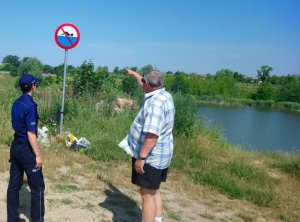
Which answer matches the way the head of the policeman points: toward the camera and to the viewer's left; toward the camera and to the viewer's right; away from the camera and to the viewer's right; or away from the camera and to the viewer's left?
away from the camera and to the viewer's right

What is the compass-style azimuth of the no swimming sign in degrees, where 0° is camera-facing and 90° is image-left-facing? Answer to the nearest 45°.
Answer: approximately 0°

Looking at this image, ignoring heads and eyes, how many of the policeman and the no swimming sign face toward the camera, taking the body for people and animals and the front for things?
1

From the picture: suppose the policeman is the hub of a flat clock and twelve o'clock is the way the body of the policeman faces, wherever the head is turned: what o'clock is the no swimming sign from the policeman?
The no swimming sign is roughly at 11 o'clock from the policeman.

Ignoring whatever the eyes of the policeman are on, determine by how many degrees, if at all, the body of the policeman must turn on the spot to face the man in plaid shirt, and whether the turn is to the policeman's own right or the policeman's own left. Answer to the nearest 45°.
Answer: approximately 45° to the policeman's own right

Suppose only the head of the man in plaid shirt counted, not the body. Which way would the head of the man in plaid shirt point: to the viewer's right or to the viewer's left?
to the viewer's left

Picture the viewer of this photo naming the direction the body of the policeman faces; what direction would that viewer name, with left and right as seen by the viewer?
facing away from the viewer and to the right of the viewer

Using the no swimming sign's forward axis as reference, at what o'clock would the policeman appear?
The policeman is roughly at 12 o'clock from the no swimming sign.
